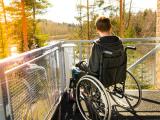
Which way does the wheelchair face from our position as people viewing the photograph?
facing away from the viewer and to the left of the viewer

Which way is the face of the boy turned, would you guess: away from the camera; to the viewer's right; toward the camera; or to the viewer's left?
away from the camera
